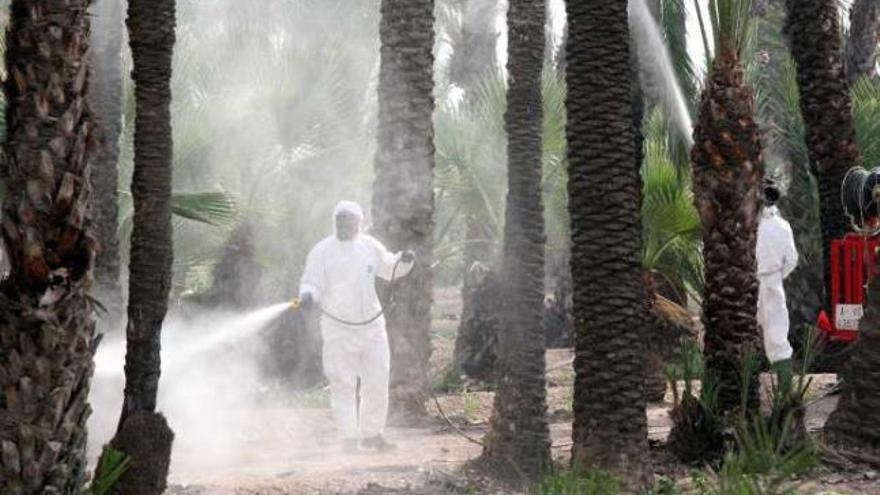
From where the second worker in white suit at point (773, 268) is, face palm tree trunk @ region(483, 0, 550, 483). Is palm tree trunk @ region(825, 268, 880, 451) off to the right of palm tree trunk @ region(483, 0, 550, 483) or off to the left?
left

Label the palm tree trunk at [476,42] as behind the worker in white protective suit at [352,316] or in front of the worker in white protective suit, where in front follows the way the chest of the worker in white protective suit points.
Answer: behind

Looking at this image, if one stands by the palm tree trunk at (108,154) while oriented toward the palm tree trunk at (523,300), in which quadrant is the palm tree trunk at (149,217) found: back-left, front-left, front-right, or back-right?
front-right

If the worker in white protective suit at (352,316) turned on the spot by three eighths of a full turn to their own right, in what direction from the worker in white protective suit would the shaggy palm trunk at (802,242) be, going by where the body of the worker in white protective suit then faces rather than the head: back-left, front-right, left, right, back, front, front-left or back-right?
right

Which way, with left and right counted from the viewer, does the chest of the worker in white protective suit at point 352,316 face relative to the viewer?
facing the viewer

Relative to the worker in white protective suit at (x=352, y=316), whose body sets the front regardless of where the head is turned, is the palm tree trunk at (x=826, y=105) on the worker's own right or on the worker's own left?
on the worker's own left

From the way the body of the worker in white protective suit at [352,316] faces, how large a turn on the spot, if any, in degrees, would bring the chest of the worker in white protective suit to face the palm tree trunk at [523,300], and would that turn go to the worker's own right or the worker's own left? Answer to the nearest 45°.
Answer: approximately 45° to the worker's own left

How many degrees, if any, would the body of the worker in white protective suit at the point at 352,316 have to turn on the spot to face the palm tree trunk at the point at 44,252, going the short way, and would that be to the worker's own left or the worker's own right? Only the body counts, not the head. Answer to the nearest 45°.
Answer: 0° — they already face it

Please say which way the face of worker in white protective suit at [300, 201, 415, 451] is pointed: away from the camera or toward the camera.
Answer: toward the camera

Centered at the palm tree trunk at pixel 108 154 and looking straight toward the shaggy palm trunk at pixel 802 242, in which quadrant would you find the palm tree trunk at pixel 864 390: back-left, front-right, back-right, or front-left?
front-right
